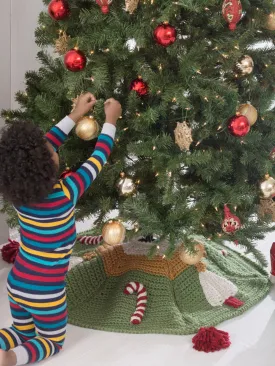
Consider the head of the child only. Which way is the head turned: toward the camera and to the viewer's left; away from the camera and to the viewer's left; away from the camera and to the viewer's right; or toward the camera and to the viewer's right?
away from the camera and to the viewer's right

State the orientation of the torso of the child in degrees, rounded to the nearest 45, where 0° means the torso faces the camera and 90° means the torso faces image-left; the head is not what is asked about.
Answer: approximately 225°

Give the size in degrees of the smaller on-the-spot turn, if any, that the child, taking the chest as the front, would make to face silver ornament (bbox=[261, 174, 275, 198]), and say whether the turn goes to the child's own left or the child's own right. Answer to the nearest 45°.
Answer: approximately 45° to the child's own right
